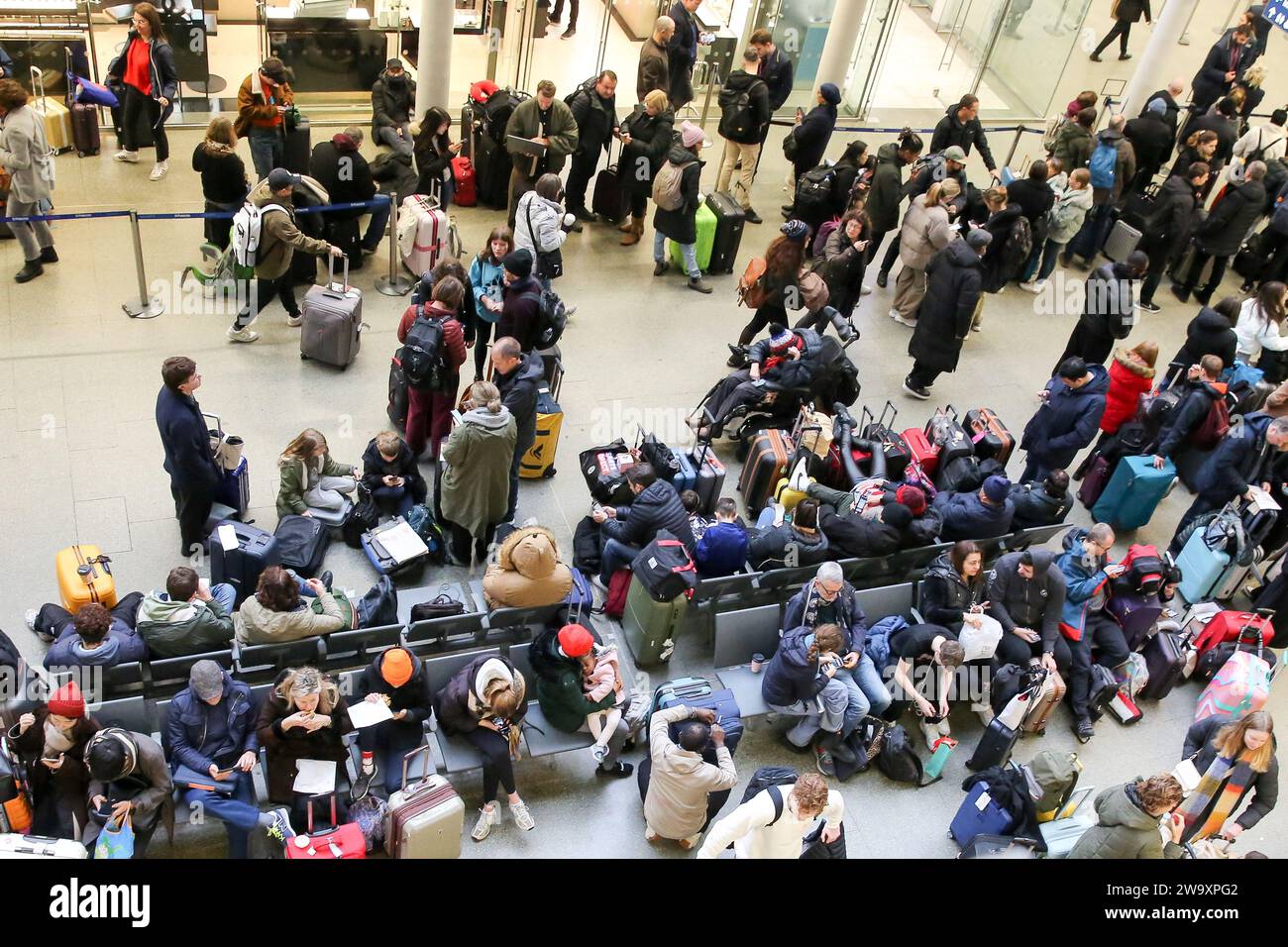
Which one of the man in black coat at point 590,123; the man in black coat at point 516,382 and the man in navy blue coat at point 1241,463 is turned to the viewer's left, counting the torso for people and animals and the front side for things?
the man in black coat at point 516,382

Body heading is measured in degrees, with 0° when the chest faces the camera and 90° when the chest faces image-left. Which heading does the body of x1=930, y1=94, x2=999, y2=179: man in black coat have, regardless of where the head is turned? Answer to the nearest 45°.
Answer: approximately 315°

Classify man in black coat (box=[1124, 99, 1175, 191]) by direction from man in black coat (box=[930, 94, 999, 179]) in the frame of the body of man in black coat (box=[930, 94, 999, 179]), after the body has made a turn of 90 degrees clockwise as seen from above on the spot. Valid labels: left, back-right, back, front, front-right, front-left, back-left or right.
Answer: back

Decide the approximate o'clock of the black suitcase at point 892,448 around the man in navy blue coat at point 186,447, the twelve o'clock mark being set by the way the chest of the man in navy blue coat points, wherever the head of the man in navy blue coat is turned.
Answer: The black suitcase is roughly at 12 o'clock from the man in navy blue coat.

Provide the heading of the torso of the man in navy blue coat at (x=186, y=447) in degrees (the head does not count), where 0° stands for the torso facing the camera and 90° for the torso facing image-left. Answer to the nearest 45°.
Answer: approximately 270°

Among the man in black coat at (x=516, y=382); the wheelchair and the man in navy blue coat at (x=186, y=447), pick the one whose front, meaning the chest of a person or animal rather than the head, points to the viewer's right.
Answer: the man in navy blue coat at (x=186, y=447)

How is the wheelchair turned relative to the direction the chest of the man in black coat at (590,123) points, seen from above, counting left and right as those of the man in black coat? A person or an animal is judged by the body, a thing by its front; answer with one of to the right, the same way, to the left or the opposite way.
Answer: to the right

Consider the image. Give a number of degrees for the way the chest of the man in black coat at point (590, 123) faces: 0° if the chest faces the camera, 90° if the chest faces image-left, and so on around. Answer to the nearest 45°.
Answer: approximately 315°

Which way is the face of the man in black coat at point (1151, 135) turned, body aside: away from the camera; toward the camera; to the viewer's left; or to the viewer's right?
away from the camera

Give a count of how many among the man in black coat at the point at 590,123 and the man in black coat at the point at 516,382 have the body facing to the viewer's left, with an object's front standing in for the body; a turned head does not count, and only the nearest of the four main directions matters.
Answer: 1

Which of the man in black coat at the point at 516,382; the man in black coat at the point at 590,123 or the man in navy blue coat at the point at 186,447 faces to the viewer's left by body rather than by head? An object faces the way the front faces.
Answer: the man in black coat at the point at 516,382

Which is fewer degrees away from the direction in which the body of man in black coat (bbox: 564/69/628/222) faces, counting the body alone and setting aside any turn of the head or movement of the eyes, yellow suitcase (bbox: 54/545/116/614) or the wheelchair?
the wheelchair

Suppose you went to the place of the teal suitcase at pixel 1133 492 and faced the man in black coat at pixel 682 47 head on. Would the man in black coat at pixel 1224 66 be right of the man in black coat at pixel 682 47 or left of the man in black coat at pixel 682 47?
right
